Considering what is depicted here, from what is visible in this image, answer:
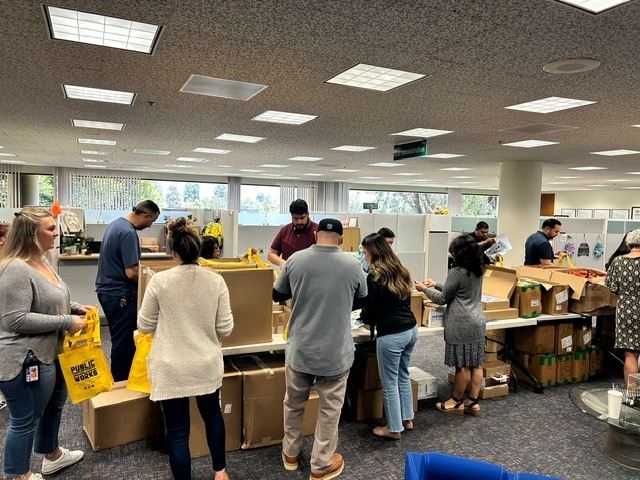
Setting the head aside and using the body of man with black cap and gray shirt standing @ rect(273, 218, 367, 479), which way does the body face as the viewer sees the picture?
away from the camera

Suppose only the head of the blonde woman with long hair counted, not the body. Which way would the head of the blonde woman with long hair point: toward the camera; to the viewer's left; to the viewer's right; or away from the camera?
to the viewer's right

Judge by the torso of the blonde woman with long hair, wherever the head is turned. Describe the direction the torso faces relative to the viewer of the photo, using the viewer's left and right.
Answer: facing to the right of the viewer

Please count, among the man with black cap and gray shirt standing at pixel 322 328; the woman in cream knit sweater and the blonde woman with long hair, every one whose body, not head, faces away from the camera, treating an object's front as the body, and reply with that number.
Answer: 2

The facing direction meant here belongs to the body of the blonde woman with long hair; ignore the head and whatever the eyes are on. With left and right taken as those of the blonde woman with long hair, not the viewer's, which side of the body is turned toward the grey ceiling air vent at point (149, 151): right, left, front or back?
left

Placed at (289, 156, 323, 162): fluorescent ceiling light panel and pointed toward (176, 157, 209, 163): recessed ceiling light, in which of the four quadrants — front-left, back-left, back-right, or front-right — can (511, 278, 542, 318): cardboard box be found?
back-left

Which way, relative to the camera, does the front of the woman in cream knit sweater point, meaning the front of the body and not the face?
away from the camera

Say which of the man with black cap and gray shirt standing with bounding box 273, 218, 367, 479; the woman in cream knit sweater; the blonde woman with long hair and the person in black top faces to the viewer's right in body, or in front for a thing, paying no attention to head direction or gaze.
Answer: the blonde woman with long hair

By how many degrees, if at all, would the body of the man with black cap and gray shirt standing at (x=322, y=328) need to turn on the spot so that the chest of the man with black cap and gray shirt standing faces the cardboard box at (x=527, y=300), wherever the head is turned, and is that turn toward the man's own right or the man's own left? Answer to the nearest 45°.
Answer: approximately 45° to the man's own right

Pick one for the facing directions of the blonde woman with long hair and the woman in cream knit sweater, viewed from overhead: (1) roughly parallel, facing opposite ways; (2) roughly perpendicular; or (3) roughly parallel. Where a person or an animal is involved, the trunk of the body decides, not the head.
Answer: roughly perpendicular

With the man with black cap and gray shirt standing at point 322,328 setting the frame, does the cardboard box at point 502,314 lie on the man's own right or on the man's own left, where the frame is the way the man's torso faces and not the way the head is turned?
on the man's own right
